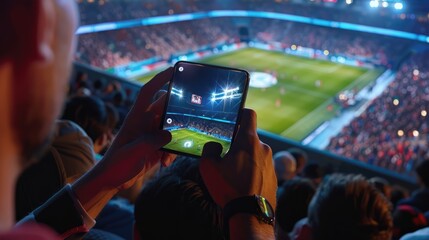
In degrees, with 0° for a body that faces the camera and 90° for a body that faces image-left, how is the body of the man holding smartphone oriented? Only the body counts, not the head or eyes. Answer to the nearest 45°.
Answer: approximately 225°

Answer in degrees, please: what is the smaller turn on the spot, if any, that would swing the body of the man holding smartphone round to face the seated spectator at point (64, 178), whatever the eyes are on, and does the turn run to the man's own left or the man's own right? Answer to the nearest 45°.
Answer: approximately 45° to the man's own left
